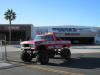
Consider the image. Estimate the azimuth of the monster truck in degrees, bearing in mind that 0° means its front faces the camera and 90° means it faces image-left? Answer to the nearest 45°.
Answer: approximately 45°
